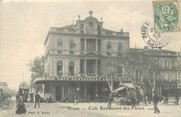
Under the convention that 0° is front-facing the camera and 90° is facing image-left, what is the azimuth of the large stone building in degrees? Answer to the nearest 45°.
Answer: approximately 0°
